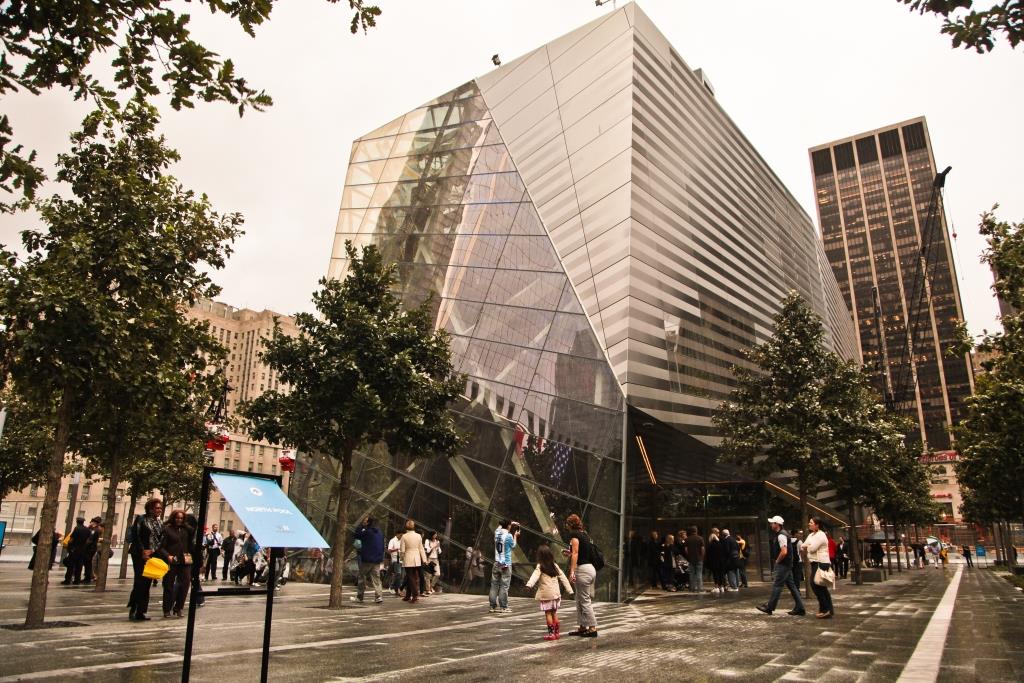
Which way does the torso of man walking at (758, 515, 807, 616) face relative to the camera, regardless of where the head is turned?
to the viewer's left

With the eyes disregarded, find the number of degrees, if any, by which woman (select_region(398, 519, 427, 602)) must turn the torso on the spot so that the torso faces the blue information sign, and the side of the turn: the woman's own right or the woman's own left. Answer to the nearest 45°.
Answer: approximately 180°

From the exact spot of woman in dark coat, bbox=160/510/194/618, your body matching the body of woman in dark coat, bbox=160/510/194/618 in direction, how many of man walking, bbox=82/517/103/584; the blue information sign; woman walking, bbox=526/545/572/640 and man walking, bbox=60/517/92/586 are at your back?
2

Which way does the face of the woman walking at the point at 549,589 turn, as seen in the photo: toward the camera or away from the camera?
away from the camera

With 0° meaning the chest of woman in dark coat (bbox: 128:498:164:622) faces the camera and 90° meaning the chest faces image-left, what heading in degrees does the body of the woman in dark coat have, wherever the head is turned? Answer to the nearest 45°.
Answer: approximately 315°

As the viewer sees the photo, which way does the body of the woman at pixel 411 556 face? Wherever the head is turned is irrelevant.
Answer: away from the camera

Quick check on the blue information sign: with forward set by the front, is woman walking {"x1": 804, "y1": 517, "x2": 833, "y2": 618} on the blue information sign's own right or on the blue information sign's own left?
on the blue information sign's own left
